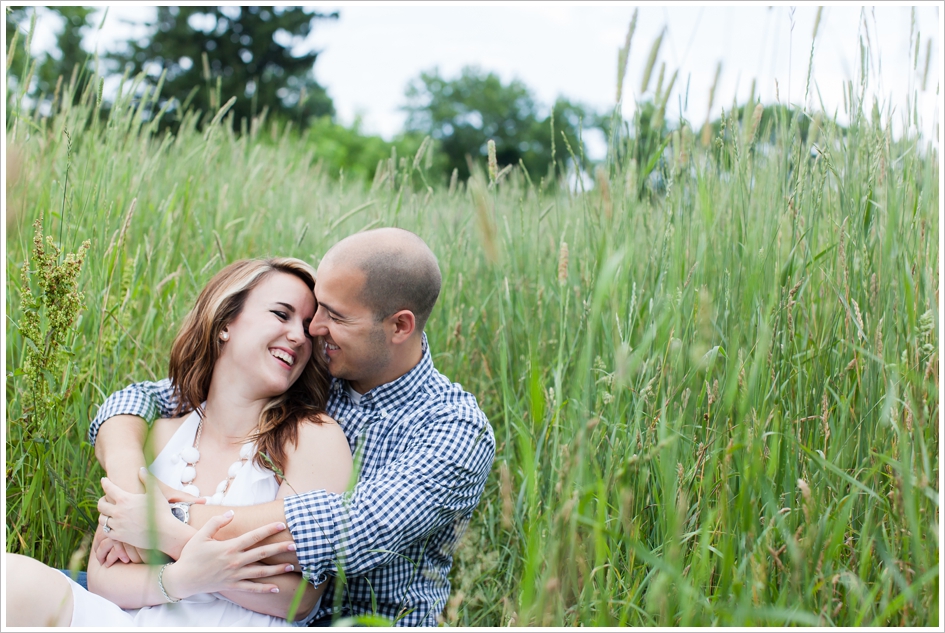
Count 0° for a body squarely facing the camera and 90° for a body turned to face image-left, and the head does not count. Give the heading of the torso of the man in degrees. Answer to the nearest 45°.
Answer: approximately 45°

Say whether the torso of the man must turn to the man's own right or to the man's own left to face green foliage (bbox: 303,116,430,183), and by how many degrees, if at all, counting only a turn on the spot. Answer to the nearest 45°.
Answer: approximately 135° to the man's own right

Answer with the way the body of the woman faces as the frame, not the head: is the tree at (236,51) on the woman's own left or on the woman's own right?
on the woman's own right

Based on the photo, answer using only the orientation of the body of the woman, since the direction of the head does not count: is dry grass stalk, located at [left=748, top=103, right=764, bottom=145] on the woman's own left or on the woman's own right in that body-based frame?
on the woman's own left

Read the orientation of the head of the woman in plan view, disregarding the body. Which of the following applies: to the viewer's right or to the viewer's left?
to the viewer's right

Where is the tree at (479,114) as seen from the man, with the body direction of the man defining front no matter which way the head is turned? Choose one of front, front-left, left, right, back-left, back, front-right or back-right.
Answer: back-right

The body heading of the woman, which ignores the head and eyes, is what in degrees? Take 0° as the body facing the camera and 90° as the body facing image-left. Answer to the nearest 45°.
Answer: approximately 45°
